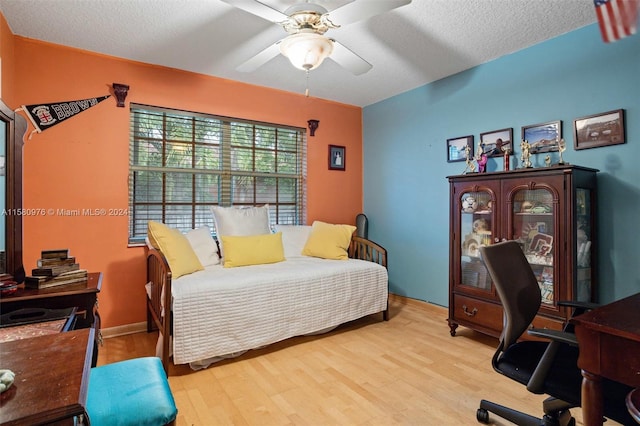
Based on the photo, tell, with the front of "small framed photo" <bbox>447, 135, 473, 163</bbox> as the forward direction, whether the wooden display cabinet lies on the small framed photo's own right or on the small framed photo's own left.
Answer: on the small framed photo's own left

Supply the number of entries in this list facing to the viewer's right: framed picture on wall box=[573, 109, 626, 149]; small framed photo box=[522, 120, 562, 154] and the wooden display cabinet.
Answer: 0

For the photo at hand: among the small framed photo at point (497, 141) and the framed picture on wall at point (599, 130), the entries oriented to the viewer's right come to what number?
0

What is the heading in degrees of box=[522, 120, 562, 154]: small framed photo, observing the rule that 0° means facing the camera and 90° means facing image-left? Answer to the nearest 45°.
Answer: approximately 45°

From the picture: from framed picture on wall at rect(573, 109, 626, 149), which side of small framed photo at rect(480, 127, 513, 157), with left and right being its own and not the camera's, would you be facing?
left

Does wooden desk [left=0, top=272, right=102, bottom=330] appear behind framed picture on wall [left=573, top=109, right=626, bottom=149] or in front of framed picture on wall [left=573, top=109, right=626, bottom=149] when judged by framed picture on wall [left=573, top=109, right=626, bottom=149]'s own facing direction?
in front

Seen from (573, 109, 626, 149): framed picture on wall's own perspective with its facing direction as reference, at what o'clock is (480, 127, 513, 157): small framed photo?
The small framed photo is roughly at 2 o'clock from the framed picture on wall.

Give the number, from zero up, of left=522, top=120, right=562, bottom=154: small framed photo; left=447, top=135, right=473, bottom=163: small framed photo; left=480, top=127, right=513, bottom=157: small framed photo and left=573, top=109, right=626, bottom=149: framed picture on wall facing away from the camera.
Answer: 0

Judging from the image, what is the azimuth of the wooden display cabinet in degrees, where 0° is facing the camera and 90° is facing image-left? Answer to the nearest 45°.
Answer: approximately 45°

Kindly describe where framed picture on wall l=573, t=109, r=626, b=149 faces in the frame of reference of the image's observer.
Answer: facing the viewer and to the left of the viewer

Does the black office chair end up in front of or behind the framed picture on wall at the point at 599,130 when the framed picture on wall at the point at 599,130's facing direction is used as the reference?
in front

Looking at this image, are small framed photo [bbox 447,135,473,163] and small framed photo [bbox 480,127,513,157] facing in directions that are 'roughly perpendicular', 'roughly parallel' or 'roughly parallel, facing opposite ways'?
roughly parallel

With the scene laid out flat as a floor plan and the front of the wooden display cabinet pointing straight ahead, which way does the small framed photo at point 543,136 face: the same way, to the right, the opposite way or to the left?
the same way

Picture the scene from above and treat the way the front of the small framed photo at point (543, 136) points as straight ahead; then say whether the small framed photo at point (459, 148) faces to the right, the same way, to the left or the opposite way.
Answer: the same way

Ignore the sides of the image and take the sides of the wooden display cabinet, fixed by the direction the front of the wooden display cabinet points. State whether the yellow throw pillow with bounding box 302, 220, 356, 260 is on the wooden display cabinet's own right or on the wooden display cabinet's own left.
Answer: on the wooden display cabinet's own right
